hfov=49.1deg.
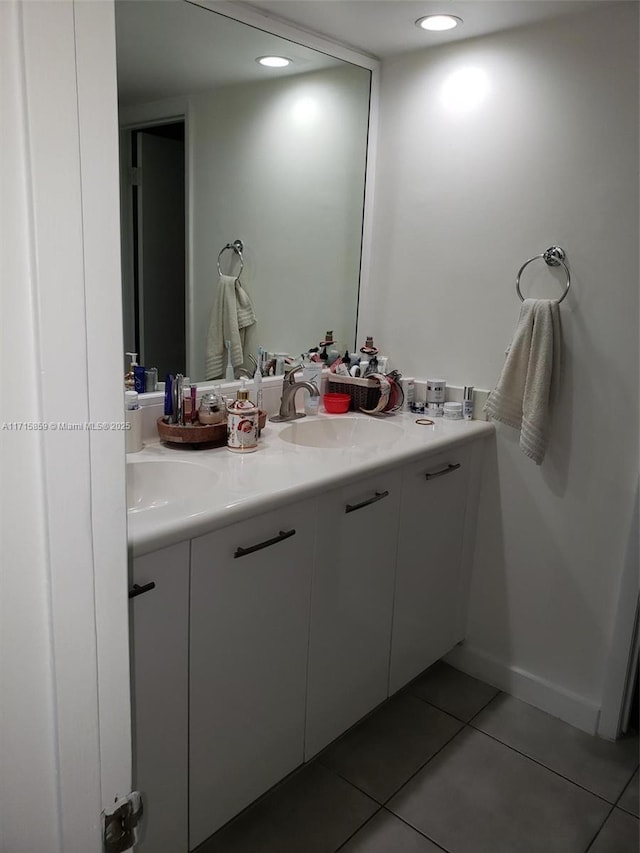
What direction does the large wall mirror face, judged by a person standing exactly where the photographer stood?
facing the viewer and to the right of the viewer

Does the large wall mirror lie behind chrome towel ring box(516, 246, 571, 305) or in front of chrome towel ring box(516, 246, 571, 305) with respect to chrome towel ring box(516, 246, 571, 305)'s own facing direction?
in front

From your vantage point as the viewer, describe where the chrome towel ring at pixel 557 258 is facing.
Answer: facing the viewer and to the left of the viewer

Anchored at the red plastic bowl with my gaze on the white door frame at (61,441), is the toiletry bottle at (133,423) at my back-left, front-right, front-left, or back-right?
front-right

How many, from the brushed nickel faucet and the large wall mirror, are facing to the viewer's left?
0

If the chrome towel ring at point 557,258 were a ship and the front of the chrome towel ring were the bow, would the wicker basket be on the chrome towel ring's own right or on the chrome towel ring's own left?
on the chrome towel ring's own right

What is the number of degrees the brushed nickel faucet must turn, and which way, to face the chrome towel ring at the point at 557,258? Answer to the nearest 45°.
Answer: approximately 45° to its left

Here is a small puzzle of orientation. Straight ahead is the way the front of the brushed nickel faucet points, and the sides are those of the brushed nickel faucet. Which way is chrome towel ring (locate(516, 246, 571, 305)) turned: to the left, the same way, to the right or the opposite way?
to the right

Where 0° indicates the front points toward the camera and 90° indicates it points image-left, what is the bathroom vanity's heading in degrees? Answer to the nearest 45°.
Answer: approximately 315°

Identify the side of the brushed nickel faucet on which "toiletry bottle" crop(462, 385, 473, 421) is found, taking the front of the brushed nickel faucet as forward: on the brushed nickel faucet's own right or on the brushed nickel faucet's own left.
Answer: on the brushed nickel faucet's own left
